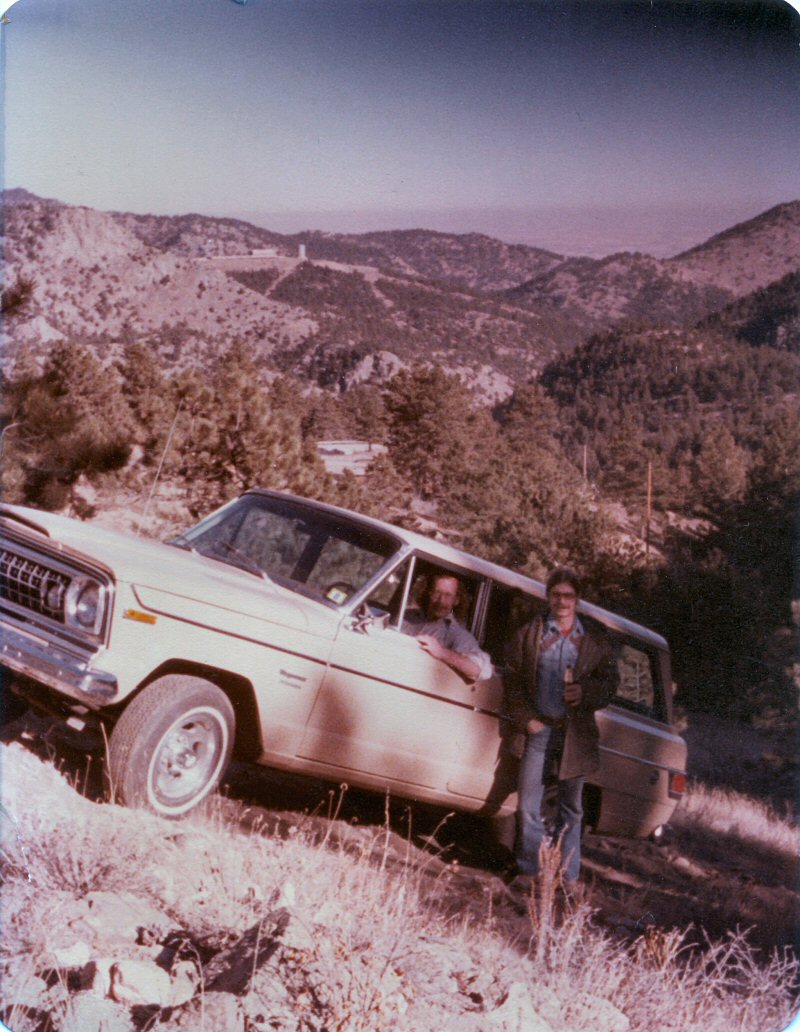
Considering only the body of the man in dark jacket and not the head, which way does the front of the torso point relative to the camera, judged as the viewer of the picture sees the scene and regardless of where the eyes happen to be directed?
toward the camera

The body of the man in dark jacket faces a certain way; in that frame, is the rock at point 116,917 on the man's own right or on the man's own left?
on the man's own right

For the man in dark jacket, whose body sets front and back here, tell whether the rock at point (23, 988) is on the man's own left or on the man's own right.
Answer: on the man's own right

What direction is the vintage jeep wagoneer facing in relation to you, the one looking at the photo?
facing the viewer and to the left of the viewer

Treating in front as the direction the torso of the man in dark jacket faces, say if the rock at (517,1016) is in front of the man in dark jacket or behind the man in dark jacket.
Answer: in front

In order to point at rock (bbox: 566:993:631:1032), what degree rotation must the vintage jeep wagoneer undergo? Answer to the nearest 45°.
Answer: approximately 90° to its left

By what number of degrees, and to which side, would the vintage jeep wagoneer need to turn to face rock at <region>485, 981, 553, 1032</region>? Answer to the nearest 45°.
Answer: approximately 90° to its left

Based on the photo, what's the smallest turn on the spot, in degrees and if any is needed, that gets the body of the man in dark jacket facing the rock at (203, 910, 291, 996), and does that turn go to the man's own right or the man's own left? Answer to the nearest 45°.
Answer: approximately 45° to the man's own right

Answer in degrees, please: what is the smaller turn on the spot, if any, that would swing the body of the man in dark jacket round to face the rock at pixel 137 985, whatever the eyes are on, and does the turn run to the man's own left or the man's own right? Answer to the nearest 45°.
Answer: approximately 45° to the man's own right
